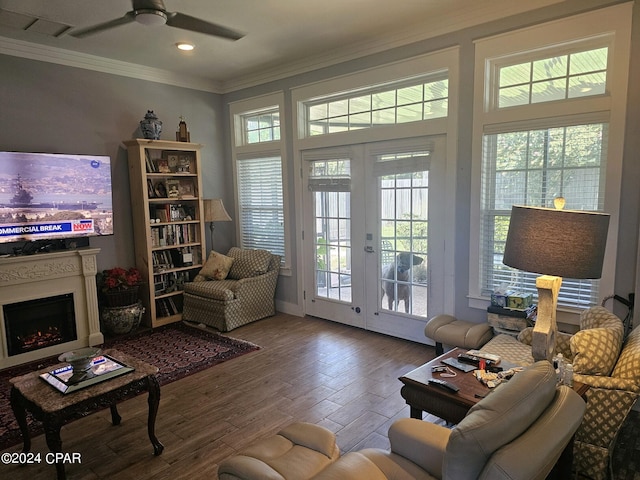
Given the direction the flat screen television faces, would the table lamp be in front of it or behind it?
in front

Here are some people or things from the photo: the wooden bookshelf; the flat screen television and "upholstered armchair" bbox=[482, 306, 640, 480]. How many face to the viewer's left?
1

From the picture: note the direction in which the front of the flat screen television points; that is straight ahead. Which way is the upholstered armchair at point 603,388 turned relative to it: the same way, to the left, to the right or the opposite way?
the opposite way

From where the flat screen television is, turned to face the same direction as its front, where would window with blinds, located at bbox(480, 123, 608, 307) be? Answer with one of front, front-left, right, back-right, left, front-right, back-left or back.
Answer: front

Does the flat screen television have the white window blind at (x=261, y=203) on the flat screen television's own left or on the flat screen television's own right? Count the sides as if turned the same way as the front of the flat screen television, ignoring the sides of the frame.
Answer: on the flat screen television's own left

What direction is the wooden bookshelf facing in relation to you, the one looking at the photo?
facing the viewer and to the right of the viewer

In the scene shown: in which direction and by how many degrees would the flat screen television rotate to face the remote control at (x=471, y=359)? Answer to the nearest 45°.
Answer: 0° — it already faces it

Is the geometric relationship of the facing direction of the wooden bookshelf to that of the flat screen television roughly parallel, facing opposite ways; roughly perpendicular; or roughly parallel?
roughly parallel

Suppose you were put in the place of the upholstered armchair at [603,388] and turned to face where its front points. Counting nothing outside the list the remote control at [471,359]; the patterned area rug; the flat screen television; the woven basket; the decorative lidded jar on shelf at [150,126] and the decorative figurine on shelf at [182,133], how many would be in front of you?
6

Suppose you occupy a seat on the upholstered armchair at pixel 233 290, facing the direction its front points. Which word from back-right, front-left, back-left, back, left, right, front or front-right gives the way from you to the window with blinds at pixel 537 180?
left

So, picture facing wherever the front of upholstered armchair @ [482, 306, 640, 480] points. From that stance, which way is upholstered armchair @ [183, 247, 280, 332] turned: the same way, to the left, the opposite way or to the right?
to the left

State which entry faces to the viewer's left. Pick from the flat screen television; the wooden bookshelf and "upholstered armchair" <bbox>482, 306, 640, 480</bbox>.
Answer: the upholstered armchair

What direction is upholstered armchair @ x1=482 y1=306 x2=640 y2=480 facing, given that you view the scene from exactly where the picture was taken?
facing to the left of the viewer

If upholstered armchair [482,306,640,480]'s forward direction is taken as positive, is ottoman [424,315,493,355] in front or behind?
in front

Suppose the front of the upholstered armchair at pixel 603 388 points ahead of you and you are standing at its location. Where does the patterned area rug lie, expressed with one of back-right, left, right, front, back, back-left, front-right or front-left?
front

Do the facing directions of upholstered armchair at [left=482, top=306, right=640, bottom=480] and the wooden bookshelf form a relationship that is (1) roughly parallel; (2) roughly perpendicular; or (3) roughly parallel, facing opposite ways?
roughly parallel, facing opposite ways
